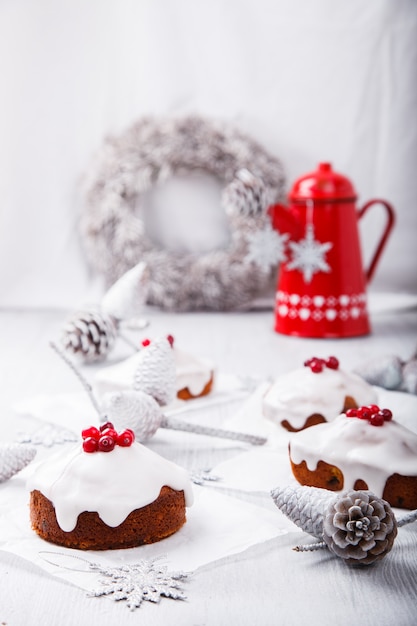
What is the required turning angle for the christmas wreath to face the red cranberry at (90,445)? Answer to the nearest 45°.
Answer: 0° — it already faces it

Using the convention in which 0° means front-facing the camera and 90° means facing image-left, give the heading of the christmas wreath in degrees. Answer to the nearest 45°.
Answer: approximately 0°

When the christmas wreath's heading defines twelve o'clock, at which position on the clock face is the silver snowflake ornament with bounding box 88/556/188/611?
The silver snowflake ornament is roughly at 12 o'clock from the christmas wreath.

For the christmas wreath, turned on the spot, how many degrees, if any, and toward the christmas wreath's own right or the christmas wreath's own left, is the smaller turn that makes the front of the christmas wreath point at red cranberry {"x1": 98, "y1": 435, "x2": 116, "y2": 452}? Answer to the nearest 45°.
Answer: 0° — it already faces it

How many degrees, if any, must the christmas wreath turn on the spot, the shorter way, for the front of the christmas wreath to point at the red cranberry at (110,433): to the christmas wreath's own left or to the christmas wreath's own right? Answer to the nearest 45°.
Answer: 0° — it already faces it

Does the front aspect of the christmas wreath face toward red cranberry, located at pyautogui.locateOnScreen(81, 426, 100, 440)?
yes

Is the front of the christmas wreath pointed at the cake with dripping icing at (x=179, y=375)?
yes
